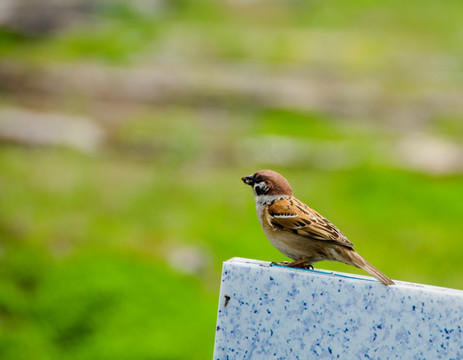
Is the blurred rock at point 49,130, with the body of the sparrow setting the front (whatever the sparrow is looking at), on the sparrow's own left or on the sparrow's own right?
on the sparrow's own right

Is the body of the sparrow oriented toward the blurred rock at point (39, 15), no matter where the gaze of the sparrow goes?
no

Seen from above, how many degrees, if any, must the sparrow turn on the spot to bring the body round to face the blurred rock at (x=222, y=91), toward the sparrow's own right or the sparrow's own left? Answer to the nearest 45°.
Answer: approximately 90° to the sparrow's own right

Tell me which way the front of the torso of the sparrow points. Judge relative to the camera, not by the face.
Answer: to the viewer's left

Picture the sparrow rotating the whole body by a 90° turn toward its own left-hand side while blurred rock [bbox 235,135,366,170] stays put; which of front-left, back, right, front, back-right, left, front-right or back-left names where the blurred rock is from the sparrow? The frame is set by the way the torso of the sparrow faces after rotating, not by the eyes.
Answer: back

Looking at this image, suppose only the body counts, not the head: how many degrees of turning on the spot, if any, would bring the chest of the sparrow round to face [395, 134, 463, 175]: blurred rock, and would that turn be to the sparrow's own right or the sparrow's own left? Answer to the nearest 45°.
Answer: approximately 90° to the sparrow's own right
